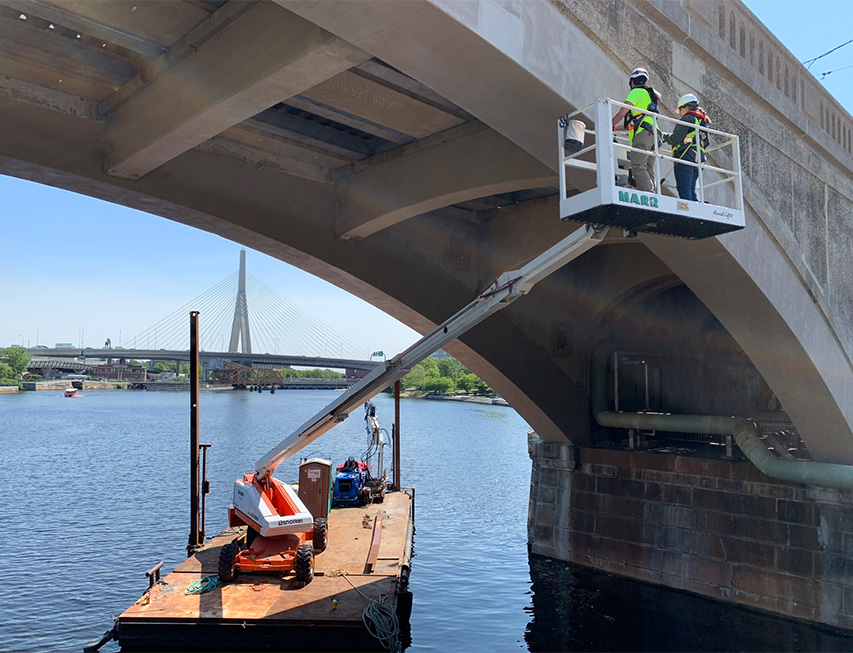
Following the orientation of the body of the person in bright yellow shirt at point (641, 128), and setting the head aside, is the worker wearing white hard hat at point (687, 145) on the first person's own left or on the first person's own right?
on the first person's own right

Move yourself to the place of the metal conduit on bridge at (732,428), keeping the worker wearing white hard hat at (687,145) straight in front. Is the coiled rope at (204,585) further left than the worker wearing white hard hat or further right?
right
